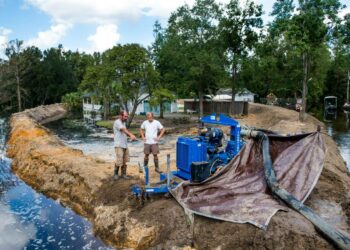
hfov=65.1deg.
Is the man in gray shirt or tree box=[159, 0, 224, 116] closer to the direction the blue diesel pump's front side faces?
the man in gray shirt

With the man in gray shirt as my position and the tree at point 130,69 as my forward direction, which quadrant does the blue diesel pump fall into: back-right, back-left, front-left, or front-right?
back-right

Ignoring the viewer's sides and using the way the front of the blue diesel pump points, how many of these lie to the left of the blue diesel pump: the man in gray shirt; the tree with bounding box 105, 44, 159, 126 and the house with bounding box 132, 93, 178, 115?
0

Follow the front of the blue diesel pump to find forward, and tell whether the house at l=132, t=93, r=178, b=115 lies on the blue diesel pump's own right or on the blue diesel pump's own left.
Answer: on the blue diesel pump's own right

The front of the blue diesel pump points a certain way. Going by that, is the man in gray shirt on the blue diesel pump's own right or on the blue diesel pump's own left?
on the blue diesel pump's own right

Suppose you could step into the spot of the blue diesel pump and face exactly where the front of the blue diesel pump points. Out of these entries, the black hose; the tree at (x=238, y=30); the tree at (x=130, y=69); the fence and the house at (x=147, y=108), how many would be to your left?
1

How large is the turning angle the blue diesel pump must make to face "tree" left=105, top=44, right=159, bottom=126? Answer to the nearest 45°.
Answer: approximately 135° to its right

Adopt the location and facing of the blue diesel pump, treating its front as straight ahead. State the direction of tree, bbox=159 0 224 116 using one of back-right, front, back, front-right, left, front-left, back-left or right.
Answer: back-right

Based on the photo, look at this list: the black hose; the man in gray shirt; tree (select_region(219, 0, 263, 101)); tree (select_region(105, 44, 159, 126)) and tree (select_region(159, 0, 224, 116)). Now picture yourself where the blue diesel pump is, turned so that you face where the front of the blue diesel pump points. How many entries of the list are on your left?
1

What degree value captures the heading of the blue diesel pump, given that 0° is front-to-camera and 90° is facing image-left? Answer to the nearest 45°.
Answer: approximately 45°

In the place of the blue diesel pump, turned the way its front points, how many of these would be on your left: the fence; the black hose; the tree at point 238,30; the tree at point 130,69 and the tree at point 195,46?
1

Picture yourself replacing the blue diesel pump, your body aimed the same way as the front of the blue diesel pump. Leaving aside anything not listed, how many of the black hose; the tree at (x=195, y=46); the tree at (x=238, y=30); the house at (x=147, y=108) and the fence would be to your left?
1

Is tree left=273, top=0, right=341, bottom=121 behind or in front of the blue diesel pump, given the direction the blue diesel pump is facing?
behind

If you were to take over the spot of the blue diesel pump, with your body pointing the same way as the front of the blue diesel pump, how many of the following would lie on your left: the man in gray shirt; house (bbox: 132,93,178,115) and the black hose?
1

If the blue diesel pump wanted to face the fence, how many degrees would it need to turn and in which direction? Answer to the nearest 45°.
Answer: approximately 135° to its right

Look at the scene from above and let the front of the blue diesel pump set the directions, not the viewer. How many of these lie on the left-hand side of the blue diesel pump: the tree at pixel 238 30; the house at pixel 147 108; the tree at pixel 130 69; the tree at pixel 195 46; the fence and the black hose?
1
